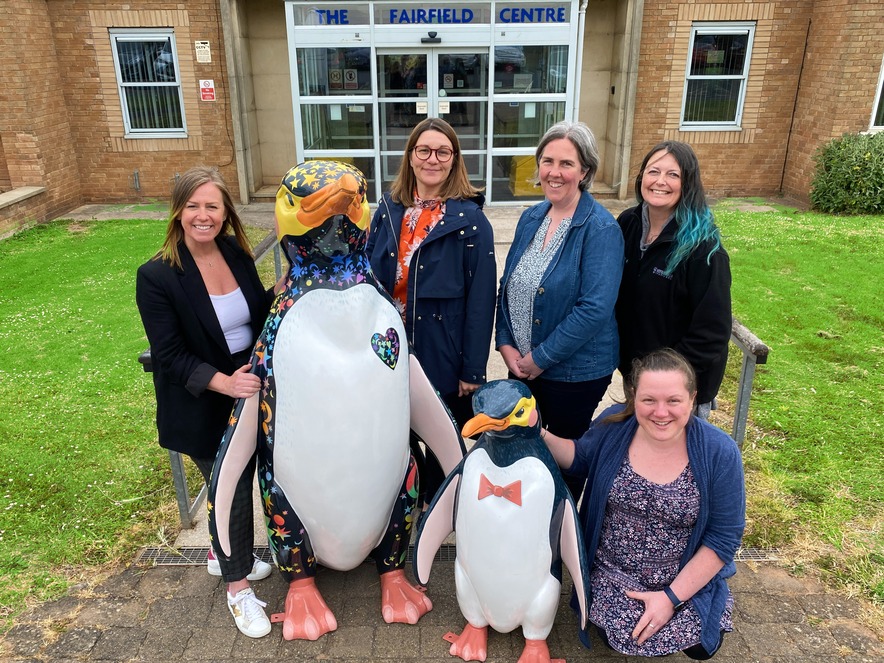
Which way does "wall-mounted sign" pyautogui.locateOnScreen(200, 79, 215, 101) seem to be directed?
toward the camera

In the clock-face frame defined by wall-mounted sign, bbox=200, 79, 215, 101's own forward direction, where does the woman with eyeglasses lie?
The woman with eyeglasses is roughly at 12 o'clock from the wall-mounted sign.

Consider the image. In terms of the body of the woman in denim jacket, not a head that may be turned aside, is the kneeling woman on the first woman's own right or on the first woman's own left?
on the first woman's own left

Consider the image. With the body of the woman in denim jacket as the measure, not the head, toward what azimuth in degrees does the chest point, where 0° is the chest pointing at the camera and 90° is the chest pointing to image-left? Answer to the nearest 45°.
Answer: approximately 45°

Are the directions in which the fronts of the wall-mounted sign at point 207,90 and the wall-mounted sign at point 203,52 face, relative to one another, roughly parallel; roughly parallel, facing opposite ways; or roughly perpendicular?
roughly parallel

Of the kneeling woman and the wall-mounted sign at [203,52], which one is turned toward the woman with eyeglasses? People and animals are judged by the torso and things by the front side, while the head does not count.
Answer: the wall-mounted sign

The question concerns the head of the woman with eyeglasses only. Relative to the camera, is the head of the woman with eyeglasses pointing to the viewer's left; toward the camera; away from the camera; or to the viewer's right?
toward the camera

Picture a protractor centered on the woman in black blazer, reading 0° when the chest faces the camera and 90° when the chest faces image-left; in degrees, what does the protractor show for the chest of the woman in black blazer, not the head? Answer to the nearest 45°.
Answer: approximately 315°

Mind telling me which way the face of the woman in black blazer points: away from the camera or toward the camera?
toward the camera

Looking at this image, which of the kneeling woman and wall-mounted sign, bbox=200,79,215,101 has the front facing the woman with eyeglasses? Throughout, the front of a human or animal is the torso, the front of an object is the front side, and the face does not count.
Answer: the wall-mounted sign

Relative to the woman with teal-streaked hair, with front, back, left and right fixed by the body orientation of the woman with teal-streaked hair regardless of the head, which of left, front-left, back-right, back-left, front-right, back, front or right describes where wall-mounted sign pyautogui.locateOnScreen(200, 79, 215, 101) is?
right

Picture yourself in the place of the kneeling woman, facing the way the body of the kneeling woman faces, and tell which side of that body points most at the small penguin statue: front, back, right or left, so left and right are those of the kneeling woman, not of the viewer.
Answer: right

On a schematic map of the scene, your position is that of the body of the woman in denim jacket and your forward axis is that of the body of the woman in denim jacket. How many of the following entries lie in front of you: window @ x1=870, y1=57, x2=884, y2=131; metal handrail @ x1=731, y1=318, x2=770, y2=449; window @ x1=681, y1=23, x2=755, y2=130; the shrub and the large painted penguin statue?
1

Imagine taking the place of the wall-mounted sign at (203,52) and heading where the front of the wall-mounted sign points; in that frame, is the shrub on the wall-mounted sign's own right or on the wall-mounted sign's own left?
on the wall-mounted sign's own left

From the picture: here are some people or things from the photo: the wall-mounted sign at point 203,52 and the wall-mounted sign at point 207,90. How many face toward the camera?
2

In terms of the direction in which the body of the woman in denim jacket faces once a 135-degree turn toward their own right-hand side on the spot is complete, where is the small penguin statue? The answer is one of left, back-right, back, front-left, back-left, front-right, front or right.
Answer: back

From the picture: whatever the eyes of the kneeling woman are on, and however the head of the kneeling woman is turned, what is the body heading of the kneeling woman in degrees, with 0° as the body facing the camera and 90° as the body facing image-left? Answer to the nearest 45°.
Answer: approximately 0°

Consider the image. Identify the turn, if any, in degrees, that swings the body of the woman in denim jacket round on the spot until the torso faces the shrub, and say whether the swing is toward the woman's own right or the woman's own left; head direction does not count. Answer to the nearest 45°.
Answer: approximately 180°

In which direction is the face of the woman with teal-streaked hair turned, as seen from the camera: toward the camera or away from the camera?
toward the camera

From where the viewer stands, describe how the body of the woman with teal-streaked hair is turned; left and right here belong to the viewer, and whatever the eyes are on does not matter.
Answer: facing the viewer and to the left of the viewer
